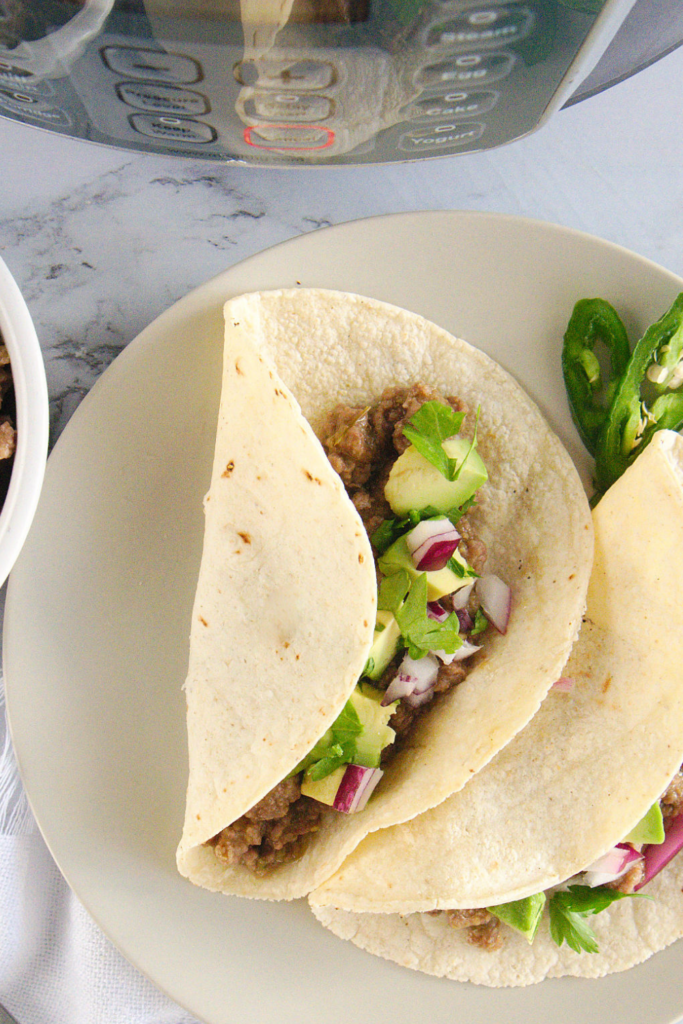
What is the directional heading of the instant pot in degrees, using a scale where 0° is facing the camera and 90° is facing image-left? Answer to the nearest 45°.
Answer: approximately 0°

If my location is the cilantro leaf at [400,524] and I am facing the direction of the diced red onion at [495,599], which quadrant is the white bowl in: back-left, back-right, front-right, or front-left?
back-right
